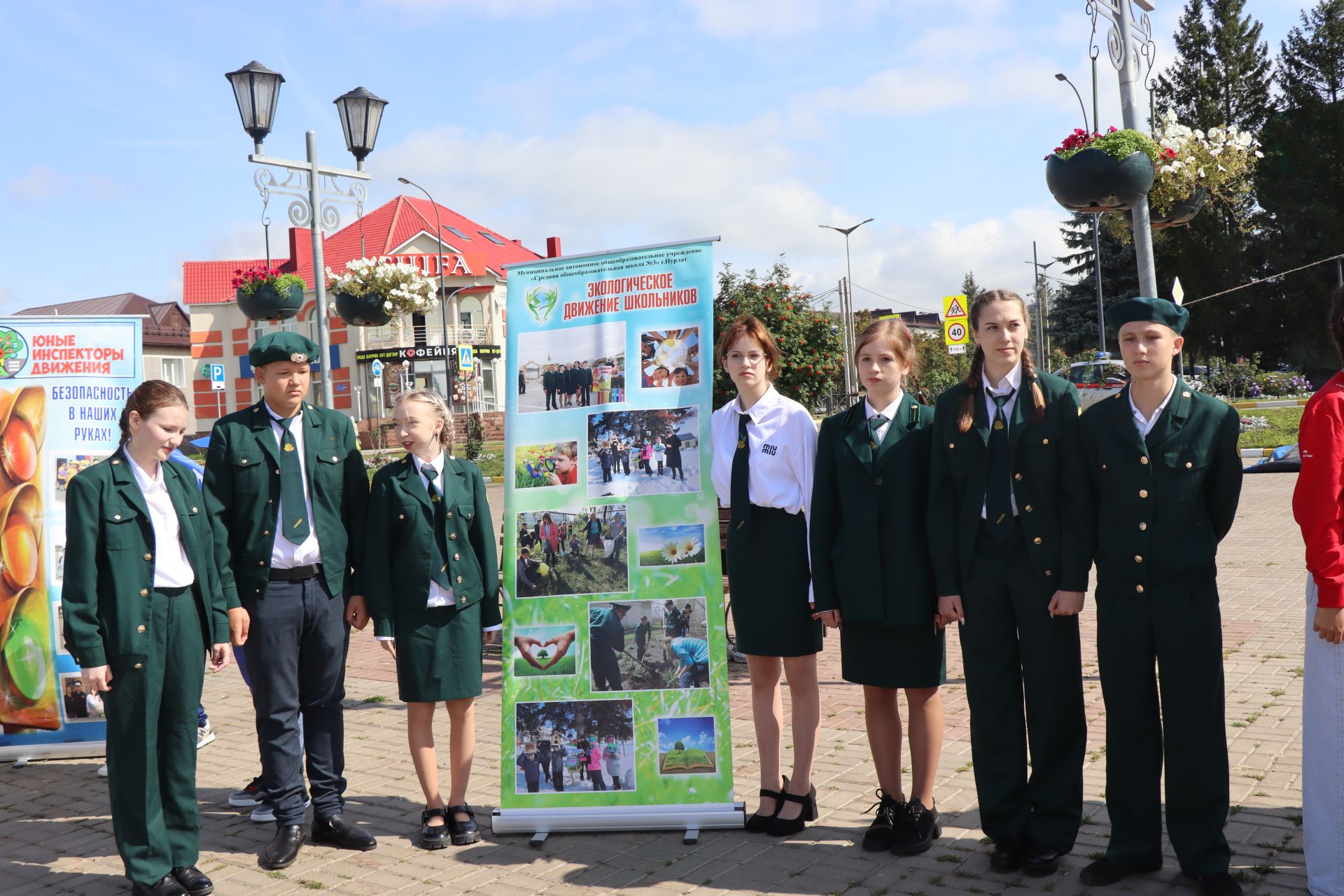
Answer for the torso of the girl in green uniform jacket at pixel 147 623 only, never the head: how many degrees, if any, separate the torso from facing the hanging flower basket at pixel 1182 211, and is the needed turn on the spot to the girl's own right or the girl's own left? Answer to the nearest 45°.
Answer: approximately 45° to the girl's own left

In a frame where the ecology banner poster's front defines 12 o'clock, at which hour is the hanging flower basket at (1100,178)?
The hanging flower basket is roughly at 8 o'clock from the ecology banner poster.

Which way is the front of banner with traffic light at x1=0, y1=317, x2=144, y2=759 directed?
toward the camera

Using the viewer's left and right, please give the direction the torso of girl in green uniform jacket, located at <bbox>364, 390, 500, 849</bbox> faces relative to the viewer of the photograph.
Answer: facing the viewer

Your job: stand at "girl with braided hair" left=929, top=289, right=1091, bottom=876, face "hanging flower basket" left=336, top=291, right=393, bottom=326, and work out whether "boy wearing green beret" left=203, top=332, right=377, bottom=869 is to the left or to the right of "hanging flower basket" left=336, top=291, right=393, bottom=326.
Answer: left

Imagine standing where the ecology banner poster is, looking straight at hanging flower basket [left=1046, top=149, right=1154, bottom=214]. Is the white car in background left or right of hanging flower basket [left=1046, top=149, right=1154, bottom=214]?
left

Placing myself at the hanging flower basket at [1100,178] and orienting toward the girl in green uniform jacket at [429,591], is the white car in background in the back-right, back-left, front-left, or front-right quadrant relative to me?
back-right

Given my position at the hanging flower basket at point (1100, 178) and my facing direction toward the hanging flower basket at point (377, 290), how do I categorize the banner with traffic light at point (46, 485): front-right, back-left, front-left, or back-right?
front-left

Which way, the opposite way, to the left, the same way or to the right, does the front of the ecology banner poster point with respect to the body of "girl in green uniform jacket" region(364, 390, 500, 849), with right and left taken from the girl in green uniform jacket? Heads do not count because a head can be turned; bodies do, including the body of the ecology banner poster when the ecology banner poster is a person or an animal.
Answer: the same way

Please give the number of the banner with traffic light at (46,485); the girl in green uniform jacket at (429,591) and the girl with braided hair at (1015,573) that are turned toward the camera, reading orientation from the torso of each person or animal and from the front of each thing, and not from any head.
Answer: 3

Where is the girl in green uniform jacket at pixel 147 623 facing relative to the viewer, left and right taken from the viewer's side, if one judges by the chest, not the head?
facing the viewer and to the right of the viewer

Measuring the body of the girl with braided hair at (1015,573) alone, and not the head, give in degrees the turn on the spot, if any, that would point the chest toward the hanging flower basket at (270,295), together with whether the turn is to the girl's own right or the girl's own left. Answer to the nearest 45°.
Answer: approximately 135° to the girl's own right

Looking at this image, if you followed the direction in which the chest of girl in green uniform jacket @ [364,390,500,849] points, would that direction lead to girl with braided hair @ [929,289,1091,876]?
no
